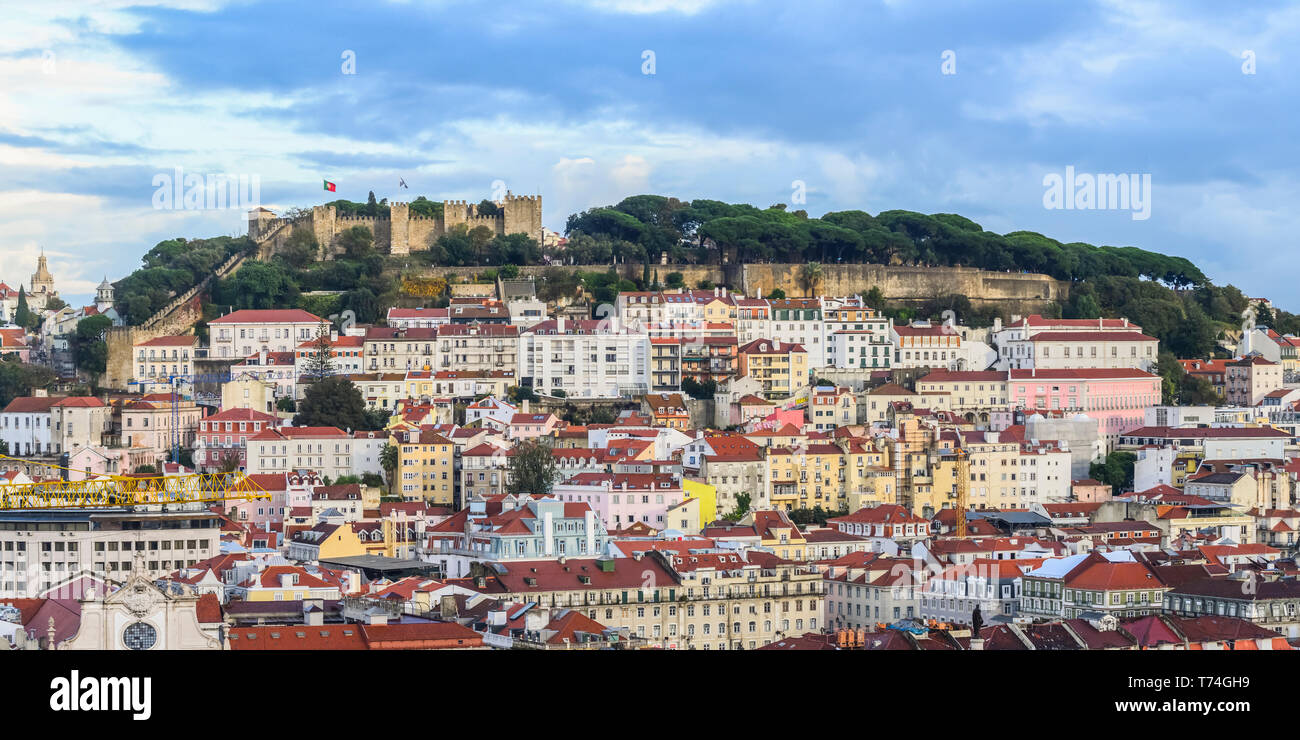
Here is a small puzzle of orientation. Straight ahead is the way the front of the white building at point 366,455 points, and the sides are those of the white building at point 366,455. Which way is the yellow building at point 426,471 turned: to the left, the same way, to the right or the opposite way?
the same way

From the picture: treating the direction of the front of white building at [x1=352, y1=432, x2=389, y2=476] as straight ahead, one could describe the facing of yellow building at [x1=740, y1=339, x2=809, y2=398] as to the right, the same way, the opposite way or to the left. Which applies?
the same way

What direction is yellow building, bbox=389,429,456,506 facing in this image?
toward the camera

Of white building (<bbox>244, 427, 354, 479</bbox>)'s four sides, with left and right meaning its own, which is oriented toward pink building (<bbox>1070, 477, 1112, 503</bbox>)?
left

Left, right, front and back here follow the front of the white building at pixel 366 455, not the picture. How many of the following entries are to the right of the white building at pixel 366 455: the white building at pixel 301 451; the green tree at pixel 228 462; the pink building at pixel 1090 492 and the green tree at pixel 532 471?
2

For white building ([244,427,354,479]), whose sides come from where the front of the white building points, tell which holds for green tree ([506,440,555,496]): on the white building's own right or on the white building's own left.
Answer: on the white building's own left

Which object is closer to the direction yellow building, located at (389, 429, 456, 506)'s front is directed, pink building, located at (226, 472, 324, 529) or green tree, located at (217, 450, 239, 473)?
the pink building

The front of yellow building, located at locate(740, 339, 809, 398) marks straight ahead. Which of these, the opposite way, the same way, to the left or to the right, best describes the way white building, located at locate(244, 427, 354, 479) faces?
the same way

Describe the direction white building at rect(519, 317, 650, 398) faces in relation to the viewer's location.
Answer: facing the viewer

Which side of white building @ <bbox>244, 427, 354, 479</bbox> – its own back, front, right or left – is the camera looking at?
front

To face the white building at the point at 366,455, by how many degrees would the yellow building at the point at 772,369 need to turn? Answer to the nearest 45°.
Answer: approximately 45° to its right

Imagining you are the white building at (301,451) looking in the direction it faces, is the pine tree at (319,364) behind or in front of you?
behind

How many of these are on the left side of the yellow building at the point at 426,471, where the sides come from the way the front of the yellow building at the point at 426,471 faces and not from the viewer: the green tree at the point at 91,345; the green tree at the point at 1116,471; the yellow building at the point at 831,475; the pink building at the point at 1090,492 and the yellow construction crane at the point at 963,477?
4

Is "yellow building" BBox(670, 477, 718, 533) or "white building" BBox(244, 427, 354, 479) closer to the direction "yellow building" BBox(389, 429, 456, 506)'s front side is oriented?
the yellow building

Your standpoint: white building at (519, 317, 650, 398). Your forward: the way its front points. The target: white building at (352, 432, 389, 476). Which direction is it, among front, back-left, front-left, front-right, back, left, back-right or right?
front-right

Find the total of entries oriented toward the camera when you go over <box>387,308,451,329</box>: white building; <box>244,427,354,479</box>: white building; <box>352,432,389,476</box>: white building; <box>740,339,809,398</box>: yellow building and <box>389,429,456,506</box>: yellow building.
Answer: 5

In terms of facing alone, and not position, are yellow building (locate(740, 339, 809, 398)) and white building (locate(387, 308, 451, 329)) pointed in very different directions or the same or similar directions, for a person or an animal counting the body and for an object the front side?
same or similar directions
